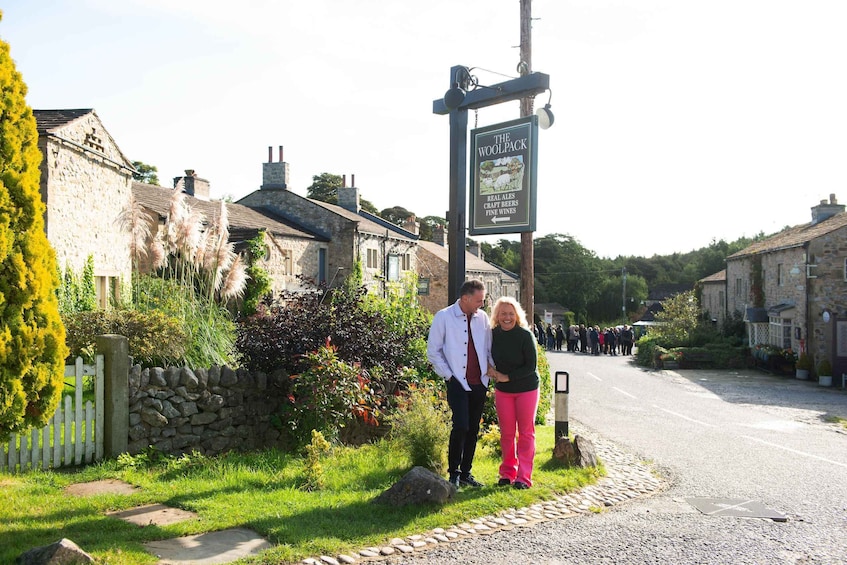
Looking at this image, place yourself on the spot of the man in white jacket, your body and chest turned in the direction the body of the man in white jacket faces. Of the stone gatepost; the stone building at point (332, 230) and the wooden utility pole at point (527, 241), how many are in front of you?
0

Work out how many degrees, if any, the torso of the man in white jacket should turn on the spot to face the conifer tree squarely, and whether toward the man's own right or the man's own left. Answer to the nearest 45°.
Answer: approximately 90° to the man's own right

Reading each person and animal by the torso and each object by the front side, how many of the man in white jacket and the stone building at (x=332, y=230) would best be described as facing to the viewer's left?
0

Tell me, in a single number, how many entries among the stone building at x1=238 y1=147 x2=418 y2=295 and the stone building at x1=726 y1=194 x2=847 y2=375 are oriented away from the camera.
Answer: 0

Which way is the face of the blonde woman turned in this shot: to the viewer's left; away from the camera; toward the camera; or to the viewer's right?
toward the camera

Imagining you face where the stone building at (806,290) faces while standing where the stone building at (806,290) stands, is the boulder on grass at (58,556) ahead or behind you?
ahead

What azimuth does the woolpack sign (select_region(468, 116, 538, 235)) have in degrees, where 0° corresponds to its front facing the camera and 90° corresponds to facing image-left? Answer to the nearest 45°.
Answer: approximately 45°

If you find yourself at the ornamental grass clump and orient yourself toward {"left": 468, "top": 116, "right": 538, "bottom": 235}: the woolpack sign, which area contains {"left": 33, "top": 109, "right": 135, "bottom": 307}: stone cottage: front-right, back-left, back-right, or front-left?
back-left

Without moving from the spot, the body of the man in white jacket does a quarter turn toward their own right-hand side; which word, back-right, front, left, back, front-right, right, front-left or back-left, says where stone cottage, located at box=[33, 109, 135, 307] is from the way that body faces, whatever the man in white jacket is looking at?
right

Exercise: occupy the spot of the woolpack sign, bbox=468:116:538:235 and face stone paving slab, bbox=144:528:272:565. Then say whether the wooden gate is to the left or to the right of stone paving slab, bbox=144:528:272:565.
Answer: right

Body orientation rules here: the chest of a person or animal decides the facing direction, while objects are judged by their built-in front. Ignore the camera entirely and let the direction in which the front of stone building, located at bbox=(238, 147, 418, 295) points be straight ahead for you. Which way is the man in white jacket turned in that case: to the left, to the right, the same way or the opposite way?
the same way

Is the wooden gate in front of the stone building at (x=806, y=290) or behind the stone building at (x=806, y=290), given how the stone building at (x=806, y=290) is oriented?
in front

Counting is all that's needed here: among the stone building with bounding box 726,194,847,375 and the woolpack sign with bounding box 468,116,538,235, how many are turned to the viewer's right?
0

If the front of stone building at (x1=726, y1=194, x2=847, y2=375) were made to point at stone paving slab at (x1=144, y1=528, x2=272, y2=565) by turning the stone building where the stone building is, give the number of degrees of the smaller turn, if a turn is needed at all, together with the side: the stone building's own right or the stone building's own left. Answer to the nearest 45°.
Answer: approximately 45° to the stone building's own left
